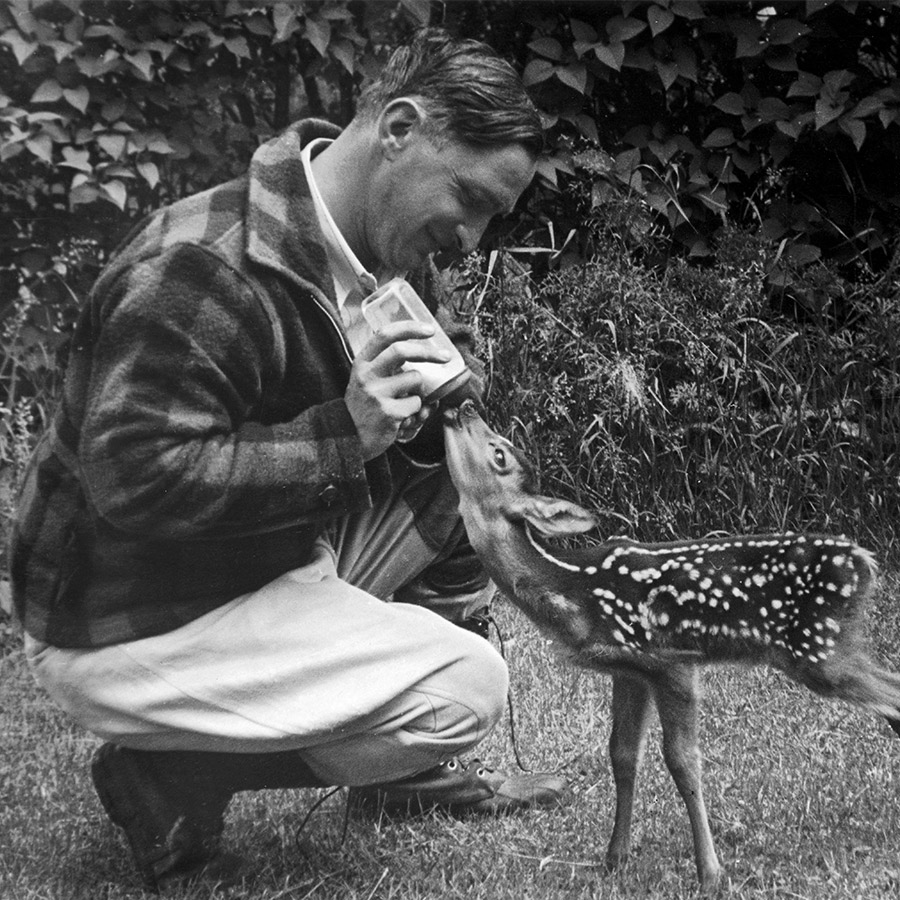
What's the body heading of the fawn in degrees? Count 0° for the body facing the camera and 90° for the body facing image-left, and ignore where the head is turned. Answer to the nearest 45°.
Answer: approximately 90°

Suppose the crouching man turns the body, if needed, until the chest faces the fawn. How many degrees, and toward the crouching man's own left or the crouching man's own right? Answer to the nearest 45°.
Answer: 0° — they already face it

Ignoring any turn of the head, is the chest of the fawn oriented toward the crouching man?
yes

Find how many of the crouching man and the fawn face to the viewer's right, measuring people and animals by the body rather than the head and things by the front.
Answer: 1

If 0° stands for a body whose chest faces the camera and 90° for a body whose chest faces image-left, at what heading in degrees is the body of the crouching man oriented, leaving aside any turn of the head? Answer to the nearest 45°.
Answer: approximately 270°

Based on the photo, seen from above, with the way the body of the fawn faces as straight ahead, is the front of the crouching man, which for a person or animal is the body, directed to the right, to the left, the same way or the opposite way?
the opposite way
